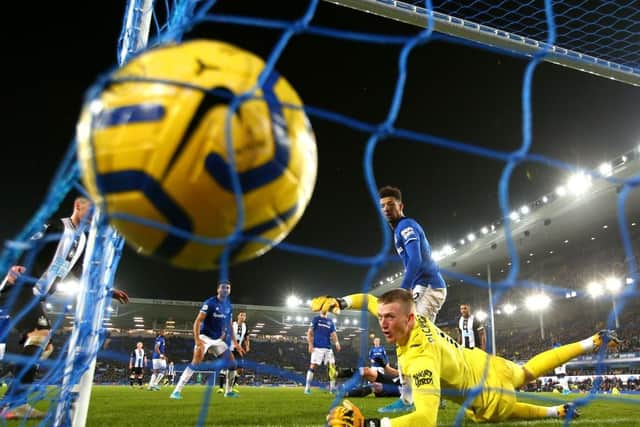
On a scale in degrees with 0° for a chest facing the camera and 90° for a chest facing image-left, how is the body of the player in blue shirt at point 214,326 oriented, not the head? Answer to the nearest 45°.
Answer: approximately 315°

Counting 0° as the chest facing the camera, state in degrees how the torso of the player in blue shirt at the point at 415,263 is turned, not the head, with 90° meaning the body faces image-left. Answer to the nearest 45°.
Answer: approximately 90°

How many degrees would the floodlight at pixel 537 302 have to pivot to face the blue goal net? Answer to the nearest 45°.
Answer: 0° — it already faces it

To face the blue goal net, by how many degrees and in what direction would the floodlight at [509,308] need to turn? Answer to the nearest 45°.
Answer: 0° — it already faces it

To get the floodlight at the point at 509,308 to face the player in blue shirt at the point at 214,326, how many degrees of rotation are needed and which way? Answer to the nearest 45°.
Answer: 0° — it already faces them

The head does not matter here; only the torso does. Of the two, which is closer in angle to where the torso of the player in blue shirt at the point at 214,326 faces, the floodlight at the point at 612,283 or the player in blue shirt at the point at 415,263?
the player in blue shirt
